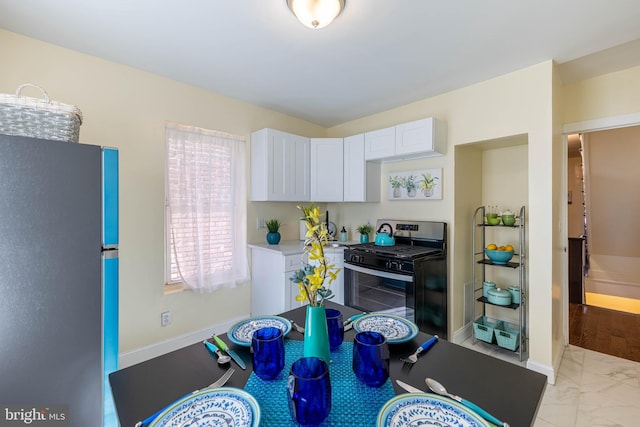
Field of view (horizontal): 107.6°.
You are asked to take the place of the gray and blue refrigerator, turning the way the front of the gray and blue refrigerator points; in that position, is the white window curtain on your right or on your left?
on your left

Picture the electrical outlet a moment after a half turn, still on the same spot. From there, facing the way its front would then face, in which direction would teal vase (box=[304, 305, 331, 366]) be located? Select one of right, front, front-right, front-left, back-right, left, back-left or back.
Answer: back-left

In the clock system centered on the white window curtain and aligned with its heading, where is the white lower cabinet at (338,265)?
The white lower cabinet is roughly at 11 o'clock from the white window curtain.

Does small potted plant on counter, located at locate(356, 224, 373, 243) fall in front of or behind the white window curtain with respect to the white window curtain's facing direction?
in front

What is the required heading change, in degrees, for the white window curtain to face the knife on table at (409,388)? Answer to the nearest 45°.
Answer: approximately 45° to its right

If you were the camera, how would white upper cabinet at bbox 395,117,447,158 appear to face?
facing the viewer and to the left of the viewer

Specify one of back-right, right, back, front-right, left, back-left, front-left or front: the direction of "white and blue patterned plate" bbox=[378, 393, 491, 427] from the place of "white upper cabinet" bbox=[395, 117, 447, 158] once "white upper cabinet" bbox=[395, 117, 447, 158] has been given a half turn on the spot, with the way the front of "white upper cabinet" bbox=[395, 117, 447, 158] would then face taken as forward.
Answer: back-right

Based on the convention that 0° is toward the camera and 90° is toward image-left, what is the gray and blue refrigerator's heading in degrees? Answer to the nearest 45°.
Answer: approximately 270°

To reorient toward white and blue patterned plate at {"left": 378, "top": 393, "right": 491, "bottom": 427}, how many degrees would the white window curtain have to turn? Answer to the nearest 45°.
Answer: approximately 45° to its right

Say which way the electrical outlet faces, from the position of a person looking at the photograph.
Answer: facing the viewer and to the right of the viewer

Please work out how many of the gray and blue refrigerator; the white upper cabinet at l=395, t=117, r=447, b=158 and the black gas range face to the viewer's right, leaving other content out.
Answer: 1

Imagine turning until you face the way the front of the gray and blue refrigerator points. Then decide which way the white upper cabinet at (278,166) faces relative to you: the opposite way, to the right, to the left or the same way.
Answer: to the right
